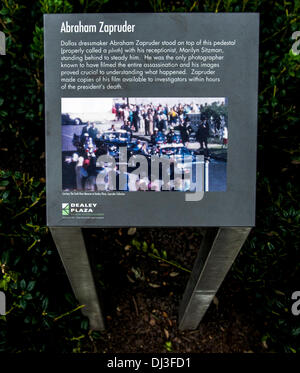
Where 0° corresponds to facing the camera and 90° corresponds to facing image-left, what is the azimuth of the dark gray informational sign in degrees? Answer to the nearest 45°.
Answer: approximately 0°
